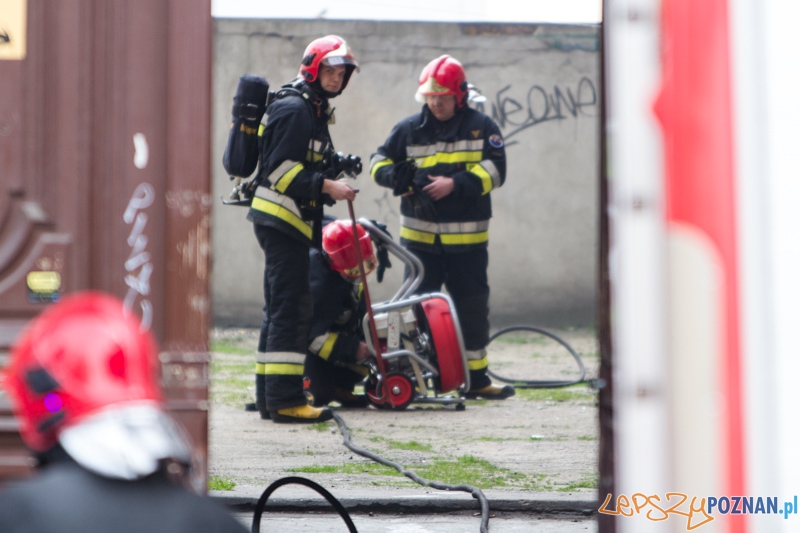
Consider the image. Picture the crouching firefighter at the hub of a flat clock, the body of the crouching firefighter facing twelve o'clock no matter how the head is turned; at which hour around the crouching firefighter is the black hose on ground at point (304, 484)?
The black hose on ground is roughly at 3 o'clock from the crouching firefighter.

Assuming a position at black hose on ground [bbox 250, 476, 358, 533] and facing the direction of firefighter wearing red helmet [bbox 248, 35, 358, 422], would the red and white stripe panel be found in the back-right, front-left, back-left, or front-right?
back-right

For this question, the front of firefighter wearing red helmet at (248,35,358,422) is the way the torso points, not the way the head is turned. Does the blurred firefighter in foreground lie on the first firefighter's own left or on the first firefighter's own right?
on the first firefighter's own right

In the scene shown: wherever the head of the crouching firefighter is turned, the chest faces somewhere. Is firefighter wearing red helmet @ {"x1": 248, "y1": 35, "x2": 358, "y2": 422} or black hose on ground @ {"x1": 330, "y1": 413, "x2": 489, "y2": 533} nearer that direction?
the black hose on ground

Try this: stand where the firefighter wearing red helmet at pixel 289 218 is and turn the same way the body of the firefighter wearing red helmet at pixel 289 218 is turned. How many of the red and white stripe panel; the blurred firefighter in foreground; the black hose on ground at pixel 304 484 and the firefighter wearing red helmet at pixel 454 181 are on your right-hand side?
3

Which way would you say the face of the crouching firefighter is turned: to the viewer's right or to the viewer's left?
to the viewer's right

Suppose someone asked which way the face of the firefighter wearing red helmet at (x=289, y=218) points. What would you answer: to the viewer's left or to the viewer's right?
to the viewer's right

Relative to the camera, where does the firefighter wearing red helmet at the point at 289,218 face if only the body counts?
to the viewer's right

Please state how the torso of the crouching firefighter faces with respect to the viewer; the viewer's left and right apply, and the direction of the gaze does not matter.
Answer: facing to the right of the viewer

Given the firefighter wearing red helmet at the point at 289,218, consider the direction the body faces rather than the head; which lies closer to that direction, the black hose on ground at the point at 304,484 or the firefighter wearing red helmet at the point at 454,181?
the firefighter wearing red helmet

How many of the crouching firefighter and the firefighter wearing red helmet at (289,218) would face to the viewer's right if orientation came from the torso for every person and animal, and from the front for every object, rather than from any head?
2
